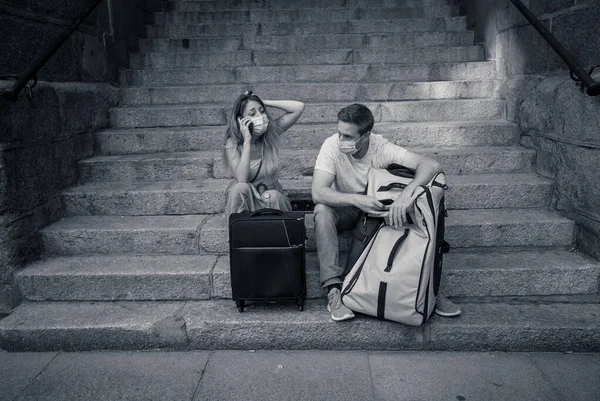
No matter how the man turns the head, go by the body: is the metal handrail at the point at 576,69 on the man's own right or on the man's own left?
on the man's own left

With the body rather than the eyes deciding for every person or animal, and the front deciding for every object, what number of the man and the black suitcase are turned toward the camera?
2

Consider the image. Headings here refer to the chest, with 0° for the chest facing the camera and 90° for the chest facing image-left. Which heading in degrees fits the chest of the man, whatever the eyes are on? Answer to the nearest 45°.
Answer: approximately 0°

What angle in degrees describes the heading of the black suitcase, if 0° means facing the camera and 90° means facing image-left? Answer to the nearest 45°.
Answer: approximately 0°
